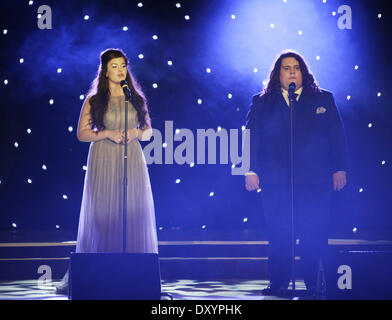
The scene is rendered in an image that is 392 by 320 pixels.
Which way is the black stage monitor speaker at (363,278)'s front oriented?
away from the camera

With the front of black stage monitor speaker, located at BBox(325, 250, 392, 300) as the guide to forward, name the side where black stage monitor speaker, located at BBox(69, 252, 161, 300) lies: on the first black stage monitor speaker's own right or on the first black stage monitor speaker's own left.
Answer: on the first black stage monitor speaker's own left

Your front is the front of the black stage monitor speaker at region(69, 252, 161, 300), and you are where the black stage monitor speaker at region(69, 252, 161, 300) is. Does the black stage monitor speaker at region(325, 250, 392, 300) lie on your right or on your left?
on your right

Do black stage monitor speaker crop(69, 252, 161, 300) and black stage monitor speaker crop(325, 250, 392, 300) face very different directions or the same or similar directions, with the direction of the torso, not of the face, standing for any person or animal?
same or similar directions

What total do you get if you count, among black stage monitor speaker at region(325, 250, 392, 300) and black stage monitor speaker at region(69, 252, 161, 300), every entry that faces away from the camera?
2

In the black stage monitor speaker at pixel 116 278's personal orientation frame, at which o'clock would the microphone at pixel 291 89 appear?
The microphone is roughly at 2 o'clock from the black stage monitor speaker.

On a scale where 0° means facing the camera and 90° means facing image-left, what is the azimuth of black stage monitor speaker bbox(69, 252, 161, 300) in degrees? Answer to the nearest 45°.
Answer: approximately 180°
